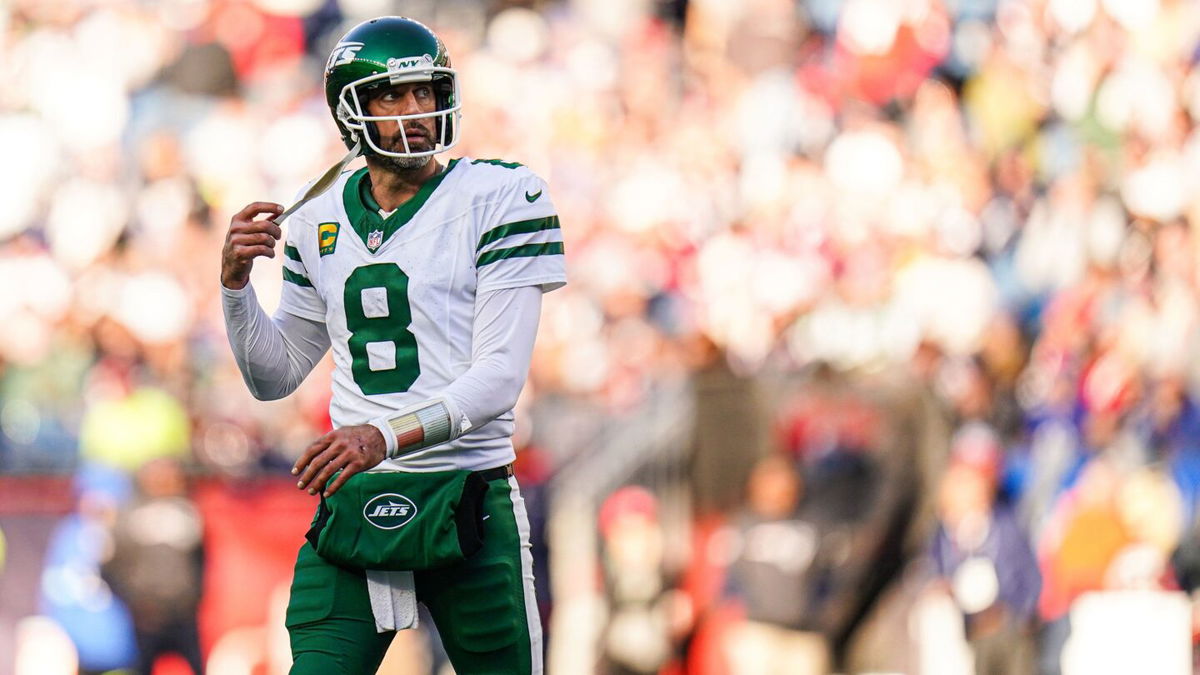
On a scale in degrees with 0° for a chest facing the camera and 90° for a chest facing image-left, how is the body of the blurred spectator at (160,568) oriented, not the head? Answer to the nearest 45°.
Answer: approximately 0°

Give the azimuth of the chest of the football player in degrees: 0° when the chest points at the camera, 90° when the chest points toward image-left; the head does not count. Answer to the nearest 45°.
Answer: approximately 45°

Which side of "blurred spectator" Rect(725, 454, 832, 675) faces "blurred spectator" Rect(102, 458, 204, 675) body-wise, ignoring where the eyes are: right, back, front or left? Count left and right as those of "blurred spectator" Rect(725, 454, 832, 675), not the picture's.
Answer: right

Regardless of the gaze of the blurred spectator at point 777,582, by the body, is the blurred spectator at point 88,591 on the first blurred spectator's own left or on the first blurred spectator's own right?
on the first blurred spectator's own right

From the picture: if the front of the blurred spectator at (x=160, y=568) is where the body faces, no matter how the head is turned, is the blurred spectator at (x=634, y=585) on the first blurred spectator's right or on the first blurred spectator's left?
on the first blurred spectator's left

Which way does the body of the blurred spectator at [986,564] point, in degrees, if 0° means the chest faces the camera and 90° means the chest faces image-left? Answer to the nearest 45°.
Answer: approximately 45°
